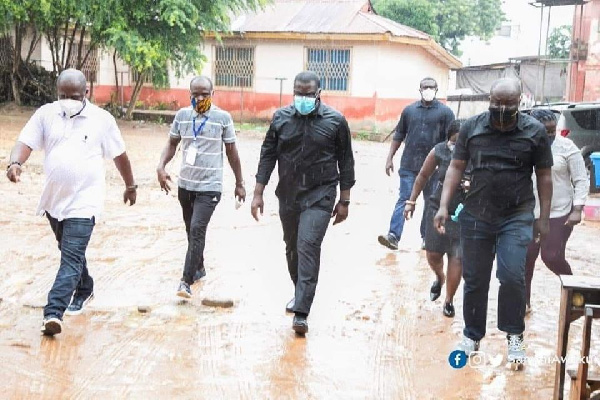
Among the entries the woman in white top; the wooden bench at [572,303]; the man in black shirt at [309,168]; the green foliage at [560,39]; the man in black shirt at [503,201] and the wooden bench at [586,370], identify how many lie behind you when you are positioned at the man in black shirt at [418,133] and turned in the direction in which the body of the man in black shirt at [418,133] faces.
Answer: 1

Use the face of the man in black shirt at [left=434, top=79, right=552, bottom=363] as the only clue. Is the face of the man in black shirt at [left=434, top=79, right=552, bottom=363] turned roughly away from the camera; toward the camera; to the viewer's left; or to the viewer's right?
toward the camera

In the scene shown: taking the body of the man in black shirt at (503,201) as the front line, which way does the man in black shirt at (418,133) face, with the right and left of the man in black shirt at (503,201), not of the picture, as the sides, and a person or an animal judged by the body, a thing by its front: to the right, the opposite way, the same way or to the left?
the same way

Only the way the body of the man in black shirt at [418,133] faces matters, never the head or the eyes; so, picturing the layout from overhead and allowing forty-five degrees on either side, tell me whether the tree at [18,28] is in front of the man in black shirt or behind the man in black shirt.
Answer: behind

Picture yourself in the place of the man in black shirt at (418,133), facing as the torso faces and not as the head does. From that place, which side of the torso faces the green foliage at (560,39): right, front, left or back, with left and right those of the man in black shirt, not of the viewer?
back

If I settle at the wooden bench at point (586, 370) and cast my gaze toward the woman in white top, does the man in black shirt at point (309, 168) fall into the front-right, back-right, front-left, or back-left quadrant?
front-left

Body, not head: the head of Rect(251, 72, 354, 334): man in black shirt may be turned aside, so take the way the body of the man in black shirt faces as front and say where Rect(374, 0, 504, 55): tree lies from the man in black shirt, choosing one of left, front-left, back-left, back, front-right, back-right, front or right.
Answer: back

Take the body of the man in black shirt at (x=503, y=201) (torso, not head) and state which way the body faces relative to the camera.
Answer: toward the camera

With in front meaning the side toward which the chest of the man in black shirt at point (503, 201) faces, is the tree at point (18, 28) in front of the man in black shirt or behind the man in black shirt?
behind

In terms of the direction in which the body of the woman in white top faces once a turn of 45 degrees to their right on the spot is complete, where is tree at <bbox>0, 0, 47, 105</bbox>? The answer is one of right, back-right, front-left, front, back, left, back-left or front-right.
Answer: front-right

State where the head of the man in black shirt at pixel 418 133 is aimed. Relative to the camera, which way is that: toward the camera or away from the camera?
toward the camera

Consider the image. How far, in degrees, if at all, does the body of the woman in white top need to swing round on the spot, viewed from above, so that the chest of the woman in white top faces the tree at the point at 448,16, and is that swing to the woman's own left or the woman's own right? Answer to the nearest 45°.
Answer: approximately 135° to the woman's own right

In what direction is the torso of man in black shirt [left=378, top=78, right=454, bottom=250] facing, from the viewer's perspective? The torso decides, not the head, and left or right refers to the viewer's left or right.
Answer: facing the viewer

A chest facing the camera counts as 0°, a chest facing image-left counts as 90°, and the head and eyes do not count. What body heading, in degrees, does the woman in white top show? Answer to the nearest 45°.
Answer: approximately 45°

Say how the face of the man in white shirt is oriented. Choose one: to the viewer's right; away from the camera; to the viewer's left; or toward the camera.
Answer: toward the camera

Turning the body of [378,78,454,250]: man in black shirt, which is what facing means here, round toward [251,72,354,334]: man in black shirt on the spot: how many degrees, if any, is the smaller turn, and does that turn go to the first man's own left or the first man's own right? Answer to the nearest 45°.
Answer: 0° — they already face them

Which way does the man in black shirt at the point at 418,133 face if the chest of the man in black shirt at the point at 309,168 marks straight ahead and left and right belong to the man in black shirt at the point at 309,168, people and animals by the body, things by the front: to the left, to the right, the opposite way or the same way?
the same way

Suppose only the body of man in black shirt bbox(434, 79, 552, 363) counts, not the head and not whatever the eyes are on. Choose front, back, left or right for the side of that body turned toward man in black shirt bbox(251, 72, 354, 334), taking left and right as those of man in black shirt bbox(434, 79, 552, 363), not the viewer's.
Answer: right

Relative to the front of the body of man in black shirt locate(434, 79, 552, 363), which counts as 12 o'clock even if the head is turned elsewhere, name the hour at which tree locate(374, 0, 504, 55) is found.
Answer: The tree is roughly at 6 o'clock from the man in black shirt.

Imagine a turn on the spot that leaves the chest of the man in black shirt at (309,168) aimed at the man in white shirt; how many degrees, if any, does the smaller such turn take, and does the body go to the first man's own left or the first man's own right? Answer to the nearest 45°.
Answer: approximately 90° to the first man's own right

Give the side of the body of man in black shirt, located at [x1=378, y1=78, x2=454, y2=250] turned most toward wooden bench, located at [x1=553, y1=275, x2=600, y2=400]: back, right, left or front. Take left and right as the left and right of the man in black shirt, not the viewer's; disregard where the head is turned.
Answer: front
